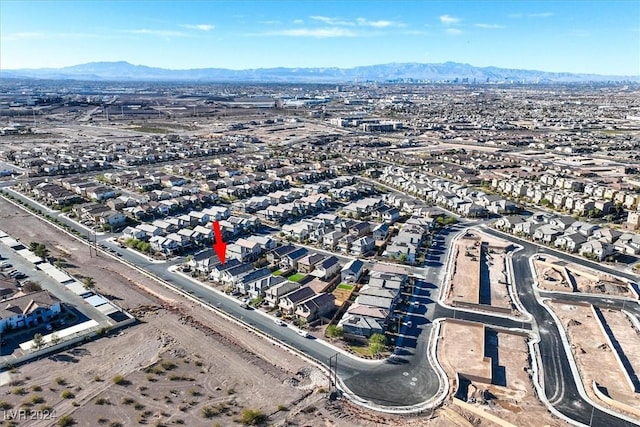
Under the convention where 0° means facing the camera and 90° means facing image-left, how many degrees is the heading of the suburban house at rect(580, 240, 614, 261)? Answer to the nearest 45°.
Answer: approximately 45°

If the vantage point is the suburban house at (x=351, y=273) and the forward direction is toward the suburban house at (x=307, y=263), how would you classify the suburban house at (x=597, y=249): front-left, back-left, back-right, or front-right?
back-right
